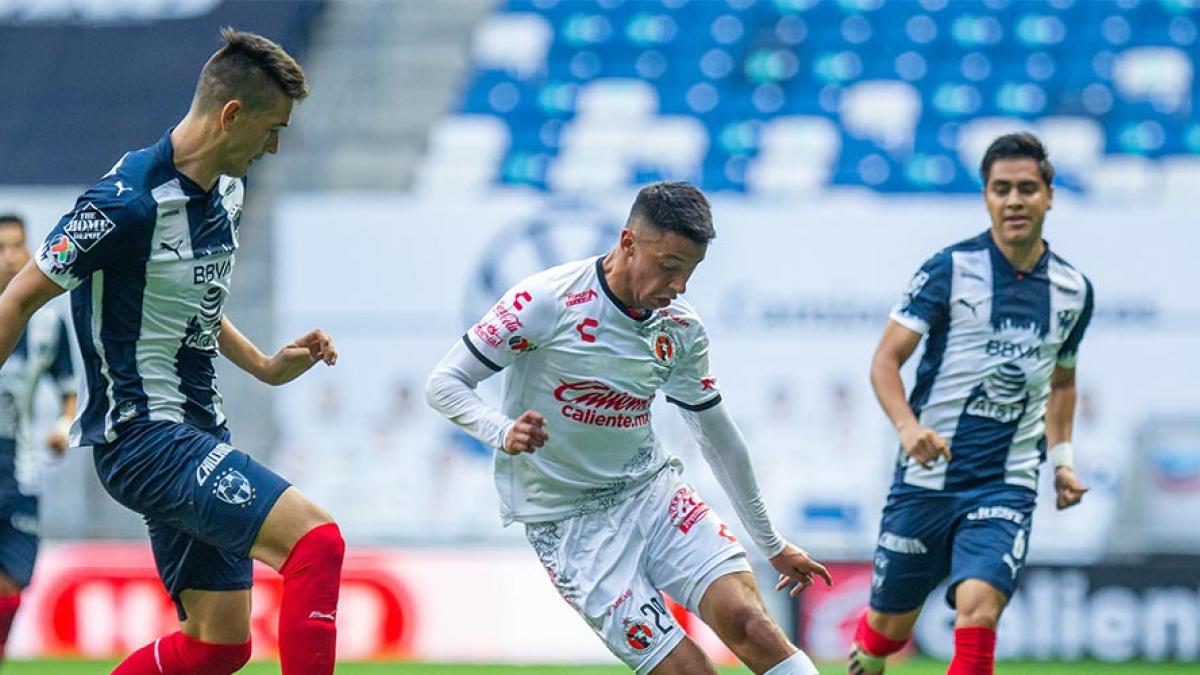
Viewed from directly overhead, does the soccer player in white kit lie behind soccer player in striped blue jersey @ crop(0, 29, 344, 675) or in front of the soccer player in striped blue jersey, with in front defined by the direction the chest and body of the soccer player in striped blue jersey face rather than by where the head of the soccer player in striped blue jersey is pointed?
in front

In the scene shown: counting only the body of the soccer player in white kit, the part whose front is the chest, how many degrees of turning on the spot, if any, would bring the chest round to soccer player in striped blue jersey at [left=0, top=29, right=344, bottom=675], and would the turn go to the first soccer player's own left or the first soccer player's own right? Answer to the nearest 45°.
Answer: approximately 135° to the first soccer player's own right

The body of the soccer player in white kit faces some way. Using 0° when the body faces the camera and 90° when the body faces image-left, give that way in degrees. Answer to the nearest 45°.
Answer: approximately 315°

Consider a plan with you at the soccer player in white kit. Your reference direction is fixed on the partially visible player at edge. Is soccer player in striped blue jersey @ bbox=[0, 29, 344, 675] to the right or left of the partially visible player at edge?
left

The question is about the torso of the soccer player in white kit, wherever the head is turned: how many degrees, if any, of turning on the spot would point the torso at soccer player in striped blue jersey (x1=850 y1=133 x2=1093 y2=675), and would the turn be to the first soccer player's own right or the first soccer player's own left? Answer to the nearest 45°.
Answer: approximately 90° to the first soccer player's own left

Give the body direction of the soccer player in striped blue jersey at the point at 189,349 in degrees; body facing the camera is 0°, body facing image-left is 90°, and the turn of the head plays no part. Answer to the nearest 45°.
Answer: approximately 315°

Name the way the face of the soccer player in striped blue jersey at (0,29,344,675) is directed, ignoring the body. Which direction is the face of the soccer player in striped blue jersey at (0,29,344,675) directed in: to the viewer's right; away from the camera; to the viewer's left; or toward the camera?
to the viewer's right

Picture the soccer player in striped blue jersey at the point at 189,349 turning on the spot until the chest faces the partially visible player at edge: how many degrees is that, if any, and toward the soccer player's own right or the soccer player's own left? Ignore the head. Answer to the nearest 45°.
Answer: approximately 135° to the soccer player's own left

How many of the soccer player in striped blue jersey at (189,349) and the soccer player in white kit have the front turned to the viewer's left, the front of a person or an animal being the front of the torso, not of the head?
0
